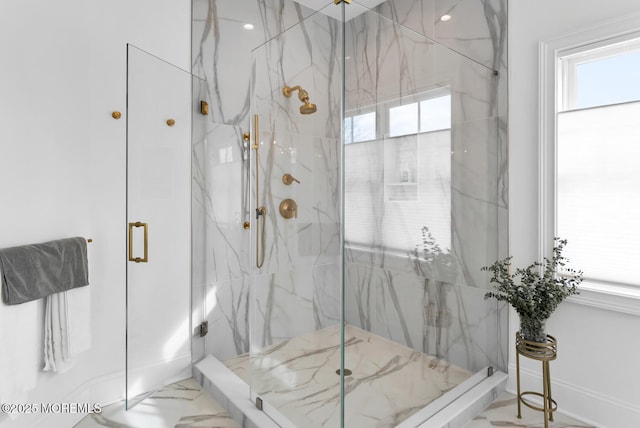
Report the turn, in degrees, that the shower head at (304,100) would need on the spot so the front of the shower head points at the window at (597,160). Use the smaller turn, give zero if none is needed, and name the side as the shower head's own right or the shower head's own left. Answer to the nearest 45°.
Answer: approximately 45° to the shower head's own left

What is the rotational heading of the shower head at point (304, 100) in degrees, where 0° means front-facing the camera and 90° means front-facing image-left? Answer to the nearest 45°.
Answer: approximately 315°

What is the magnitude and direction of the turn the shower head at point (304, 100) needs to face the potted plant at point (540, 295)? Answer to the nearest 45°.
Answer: approximately 45° to its left
